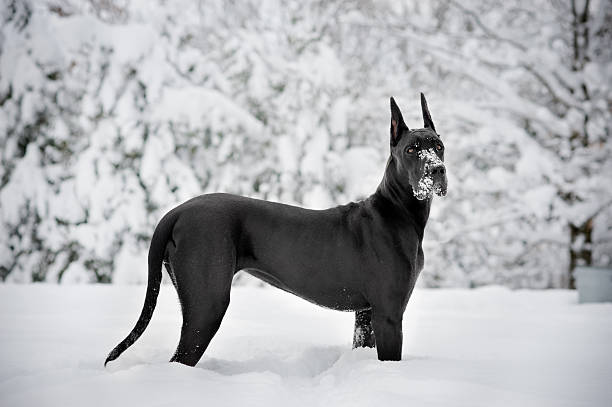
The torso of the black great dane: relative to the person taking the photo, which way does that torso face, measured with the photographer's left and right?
facing to the right of the viewer
